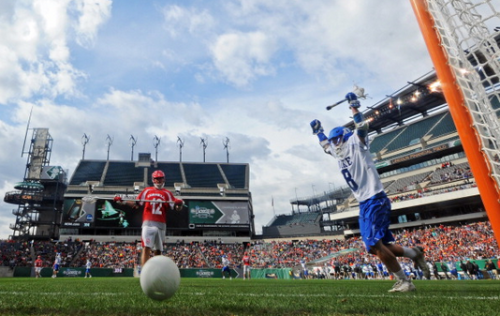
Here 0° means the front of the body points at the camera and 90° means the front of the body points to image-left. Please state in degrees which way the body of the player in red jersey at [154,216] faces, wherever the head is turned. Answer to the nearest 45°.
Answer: approximately 0°

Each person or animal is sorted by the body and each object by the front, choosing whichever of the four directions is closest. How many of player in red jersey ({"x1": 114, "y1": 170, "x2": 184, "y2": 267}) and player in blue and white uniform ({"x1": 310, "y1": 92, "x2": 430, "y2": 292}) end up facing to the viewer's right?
0

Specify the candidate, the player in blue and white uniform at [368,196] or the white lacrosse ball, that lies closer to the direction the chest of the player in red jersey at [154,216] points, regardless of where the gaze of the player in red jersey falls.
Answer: the white lacrosse ball

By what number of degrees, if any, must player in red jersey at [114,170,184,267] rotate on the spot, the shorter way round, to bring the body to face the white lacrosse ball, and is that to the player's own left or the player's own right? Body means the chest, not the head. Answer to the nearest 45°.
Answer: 0° — they already face it
